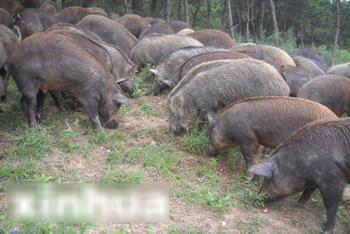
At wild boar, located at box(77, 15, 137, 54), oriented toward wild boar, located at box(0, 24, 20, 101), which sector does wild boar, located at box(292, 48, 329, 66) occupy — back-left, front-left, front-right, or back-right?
back-left

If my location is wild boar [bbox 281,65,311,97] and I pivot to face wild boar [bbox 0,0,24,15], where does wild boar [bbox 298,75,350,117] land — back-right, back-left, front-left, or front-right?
back-left

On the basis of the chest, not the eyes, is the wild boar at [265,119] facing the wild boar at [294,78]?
no

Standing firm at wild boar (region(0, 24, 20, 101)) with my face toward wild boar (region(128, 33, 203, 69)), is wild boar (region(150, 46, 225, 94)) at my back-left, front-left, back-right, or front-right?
front-right

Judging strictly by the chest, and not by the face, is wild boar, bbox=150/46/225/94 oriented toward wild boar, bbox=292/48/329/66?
no

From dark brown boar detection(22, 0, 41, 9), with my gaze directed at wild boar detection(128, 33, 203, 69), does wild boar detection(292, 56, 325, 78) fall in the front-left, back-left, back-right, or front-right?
front-left

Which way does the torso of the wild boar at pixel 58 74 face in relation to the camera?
to the viewer's right

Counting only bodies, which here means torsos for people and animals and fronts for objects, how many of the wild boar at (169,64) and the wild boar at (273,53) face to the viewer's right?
0

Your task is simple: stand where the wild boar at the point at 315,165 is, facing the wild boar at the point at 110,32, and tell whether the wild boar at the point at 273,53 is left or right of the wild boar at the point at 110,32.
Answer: right

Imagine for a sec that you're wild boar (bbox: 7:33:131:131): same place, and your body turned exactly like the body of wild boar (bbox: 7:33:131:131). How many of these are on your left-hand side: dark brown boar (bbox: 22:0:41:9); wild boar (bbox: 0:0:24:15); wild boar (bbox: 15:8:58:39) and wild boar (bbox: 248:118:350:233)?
3

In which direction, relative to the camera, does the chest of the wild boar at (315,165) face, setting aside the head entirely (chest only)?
to the viewer's left

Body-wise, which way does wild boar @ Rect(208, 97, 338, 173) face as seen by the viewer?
to the viewer's left

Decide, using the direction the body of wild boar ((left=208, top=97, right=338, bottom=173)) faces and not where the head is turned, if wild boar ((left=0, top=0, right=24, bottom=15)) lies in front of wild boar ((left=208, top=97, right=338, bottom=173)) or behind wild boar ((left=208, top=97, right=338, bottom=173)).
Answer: in front

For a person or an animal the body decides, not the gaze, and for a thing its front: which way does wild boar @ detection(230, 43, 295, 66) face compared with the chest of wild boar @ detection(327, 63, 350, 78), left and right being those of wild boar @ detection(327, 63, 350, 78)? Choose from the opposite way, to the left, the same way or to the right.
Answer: the same way

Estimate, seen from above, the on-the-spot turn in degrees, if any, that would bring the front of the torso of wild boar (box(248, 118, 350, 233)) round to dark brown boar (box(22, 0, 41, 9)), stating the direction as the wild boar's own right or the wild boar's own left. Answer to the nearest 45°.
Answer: approximately 45° to the wild boar's own right

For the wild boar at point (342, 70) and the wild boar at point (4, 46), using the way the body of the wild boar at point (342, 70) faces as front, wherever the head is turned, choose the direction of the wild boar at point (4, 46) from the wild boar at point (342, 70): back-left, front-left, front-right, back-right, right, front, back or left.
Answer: front-left

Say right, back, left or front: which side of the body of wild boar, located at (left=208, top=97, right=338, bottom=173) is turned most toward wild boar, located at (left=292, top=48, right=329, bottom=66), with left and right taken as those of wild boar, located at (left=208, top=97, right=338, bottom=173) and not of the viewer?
right
